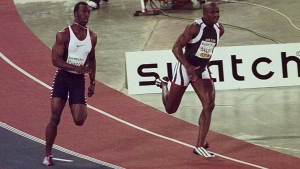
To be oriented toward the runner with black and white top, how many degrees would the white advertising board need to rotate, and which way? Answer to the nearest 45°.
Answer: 0° — it already faces them

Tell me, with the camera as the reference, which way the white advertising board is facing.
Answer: facing the viewer

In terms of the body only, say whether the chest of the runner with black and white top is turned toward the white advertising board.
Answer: no
